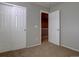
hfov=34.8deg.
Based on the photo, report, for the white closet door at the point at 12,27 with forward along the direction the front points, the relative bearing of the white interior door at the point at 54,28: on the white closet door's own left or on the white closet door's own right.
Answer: on the white closet door's own left

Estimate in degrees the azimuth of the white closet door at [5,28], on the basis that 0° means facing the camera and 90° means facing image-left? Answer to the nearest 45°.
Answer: approximately 315°

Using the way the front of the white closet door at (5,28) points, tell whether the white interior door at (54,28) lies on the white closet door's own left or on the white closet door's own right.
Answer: on the white closet door's own left
